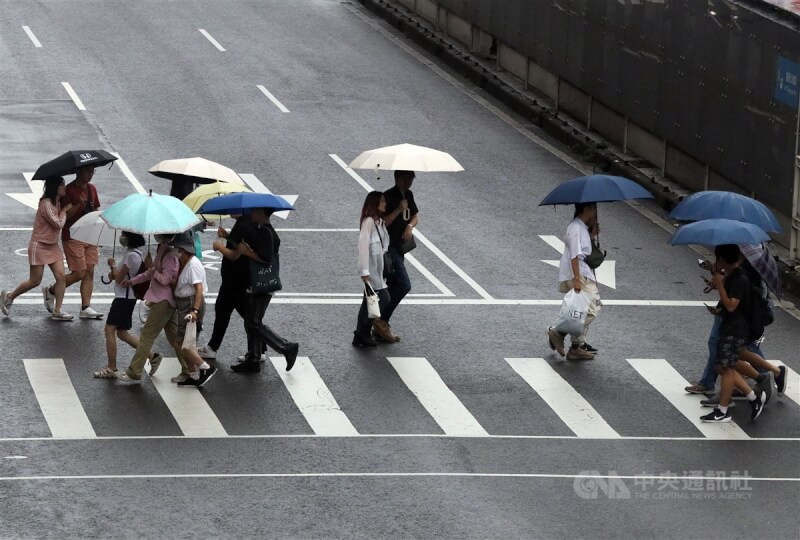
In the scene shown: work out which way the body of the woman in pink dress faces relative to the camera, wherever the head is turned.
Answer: to the viewer's right

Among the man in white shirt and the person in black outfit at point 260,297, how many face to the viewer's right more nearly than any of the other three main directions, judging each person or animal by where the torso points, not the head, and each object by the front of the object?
1

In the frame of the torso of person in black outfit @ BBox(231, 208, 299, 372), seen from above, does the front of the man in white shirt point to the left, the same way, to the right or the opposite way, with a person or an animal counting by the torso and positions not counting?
the opposite way

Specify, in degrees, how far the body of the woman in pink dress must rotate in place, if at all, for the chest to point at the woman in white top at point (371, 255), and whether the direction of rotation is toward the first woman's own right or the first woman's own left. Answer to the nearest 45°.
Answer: approximately 45° to the first woman's own right

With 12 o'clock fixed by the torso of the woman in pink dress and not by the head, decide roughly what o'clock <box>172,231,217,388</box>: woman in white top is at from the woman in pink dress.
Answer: The woman in white top is roughly at 2 o'clock from the woman in pink dress.

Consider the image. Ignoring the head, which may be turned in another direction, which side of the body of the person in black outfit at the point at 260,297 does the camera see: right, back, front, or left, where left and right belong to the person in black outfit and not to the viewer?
left

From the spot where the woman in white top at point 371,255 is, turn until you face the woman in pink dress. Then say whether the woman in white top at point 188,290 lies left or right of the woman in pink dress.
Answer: left
